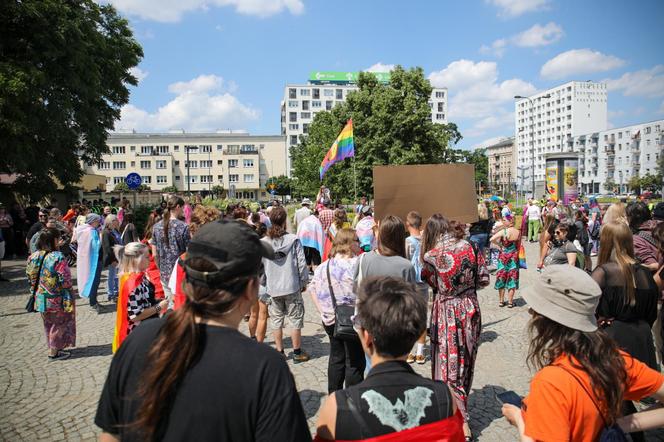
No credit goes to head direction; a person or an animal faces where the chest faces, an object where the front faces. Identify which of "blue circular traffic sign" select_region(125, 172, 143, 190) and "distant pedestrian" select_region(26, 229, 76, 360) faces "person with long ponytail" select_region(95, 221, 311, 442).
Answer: the blue circular traffic sign

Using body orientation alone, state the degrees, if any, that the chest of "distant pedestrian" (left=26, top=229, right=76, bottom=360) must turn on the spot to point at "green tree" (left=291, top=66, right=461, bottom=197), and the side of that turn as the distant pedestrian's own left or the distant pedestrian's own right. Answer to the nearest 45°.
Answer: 0° — they already face it

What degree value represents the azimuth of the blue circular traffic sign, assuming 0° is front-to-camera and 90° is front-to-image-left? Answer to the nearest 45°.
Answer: approximately 0°

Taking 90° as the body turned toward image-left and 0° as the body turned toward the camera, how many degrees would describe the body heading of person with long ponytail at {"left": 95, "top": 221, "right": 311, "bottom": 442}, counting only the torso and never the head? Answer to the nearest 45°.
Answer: approximately 225°

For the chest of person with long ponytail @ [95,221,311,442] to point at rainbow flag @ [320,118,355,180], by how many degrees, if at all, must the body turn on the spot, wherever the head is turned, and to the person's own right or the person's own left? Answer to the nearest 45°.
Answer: approximately 45° to the person's own left

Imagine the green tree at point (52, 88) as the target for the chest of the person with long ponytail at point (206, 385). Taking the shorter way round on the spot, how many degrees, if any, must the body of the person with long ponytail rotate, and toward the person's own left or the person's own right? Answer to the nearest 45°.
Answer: approximately 45° to the person's own left

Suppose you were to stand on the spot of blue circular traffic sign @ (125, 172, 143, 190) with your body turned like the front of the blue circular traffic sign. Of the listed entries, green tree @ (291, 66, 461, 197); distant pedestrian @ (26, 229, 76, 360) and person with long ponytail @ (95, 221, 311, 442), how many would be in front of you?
2

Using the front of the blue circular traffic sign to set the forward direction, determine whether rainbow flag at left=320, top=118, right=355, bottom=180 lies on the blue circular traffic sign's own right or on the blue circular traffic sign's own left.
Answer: on the blue circular traffic sign's own left
